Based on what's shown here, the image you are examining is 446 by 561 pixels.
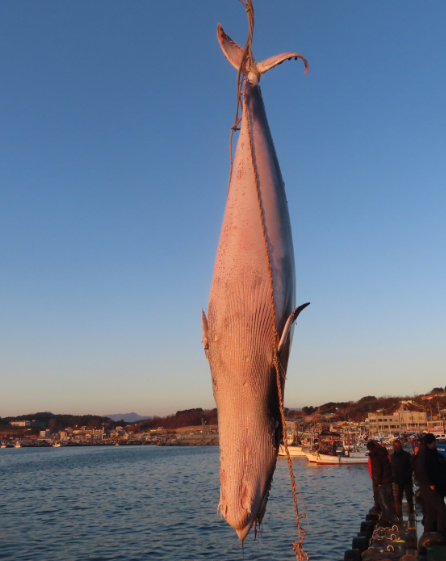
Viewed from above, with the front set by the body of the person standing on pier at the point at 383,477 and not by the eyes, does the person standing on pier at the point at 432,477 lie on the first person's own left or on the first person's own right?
on the first person's own left

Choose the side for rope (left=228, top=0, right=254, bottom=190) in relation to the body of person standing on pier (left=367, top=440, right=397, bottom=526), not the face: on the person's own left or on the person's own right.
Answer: on the person's own left

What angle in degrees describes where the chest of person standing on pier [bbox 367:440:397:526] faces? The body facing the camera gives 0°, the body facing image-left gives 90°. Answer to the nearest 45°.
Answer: approximately 90°
